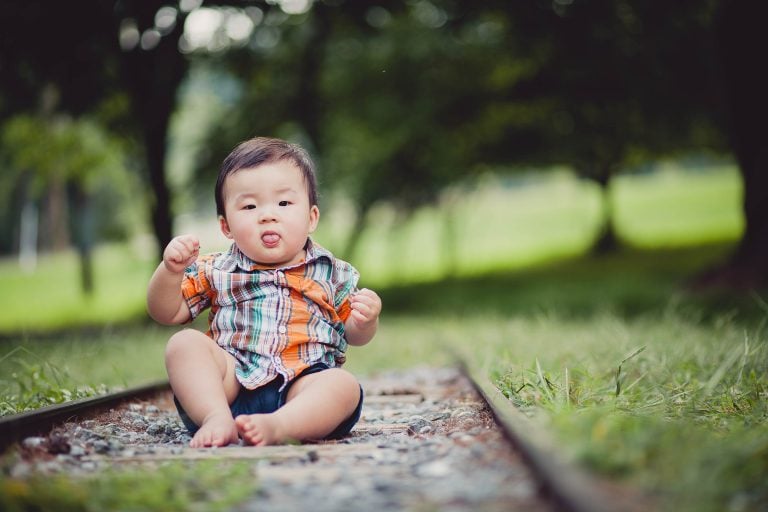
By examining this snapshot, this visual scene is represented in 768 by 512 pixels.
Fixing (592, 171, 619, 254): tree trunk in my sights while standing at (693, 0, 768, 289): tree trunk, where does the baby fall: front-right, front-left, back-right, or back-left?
back-left

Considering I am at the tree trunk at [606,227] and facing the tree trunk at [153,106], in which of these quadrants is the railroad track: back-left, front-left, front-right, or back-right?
front-left

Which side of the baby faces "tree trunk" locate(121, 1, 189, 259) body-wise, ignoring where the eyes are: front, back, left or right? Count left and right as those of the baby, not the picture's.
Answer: back

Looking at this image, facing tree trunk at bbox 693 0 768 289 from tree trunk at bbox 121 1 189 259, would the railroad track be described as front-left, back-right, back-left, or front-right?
front-right

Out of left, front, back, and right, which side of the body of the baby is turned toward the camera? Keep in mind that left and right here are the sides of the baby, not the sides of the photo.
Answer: front
